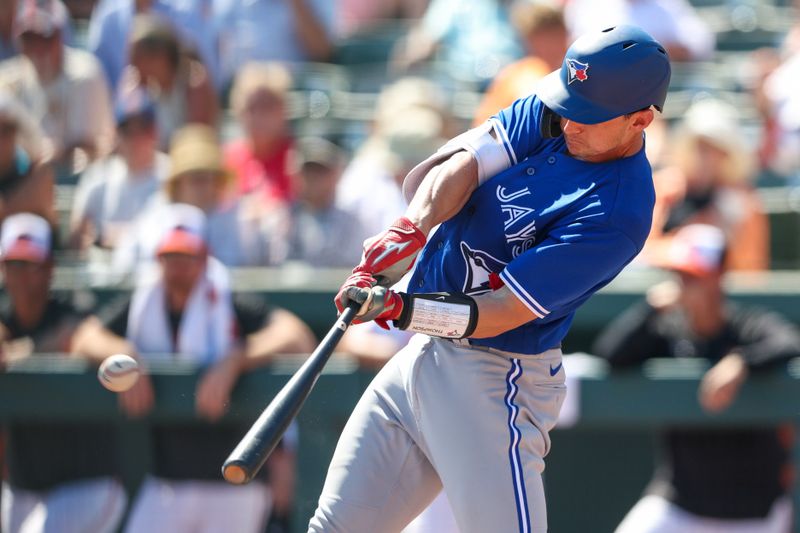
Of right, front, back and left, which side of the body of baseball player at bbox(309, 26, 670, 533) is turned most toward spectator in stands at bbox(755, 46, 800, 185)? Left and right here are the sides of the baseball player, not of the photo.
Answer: back

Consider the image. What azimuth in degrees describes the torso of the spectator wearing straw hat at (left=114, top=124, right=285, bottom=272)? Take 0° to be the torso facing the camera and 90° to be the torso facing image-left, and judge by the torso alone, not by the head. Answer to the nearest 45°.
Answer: approximately 0°

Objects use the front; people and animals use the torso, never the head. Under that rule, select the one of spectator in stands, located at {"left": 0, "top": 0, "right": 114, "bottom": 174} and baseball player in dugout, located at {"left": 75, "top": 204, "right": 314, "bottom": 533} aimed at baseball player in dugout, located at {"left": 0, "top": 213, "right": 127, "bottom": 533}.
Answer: spectator in stands, located at {"left": 0, "top": 0, "right": 114, "bottom": 174}

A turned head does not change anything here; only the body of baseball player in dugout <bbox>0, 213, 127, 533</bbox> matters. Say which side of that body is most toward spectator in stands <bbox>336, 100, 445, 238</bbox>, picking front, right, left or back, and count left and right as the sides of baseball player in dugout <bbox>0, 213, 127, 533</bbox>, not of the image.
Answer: left

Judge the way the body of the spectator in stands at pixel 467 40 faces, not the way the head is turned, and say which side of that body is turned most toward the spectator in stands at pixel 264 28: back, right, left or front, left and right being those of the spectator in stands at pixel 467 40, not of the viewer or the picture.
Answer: right

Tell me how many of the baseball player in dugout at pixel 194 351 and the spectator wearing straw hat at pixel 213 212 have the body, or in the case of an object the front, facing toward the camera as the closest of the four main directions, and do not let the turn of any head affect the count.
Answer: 2

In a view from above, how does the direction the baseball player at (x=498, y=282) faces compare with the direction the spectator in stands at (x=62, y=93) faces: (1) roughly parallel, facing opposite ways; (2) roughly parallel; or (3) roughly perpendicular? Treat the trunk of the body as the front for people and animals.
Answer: roughly perpendicular

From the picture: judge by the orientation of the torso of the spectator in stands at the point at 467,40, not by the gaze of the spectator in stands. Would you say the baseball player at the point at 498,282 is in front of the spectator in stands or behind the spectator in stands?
in front

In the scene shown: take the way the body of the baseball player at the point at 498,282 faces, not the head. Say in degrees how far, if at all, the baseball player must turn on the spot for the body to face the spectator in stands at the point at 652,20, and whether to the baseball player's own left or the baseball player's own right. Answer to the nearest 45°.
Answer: approximately 135° to the baseball player's own right
